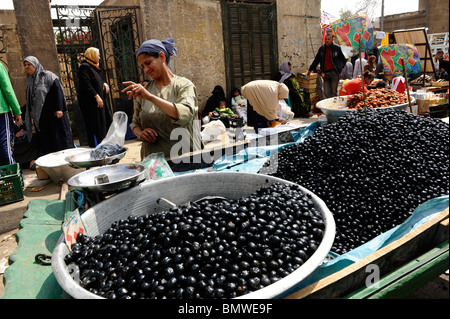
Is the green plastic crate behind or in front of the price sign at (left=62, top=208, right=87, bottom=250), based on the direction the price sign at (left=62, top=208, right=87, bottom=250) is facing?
behind

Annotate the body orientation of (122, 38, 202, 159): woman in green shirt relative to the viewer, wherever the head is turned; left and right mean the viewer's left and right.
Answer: facing the viewer and to the left of the viewer

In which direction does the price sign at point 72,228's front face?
toward the camera

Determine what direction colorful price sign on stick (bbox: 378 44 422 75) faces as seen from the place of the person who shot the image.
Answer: facing the viewer

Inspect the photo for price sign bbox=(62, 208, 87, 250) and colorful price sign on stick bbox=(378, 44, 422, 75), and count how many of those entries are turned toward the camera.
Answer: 2

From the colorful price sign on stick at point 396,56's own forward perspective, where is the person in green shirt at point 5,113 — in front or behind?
in front

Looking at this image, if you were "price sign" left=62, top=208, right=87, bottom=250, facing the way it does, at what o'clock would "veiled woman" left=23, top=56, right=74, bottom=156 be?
The veiled woman is roughly at 6 o'clock from the price sign.

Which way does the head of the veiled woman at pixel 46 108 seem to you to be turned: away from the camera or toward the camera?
toward the camera

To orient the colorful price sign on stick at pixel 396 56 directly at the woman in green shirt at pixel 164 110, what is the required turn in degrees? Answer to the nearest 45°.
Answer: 0° — it already faces them

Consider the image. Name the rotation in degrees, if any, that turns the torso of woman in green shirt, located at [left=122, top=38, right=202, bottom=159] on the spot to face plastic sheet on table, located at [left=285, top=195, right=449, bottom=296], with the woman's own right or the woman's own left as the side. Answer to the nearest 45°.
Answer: approximately 90° to the woman's own left

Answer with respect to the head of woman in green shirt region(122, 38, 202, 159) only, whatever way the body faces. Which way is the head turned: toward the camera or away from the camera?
toward the camera

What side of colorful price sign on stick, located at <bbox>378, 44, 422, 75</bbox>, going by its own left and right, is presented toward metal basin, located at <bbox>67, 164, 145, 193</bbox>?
front

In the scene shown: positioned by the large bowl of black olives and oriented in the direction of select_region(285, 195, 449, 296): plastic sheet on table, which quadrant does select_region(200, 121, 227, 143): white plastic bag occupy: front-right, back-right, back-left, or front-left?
front-left

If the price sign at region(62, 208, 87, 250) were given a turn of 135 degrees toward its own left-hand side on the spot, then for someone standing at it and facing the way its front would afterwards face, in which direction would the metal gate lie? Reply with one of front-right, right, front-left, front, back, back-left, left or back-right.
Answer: front-left
